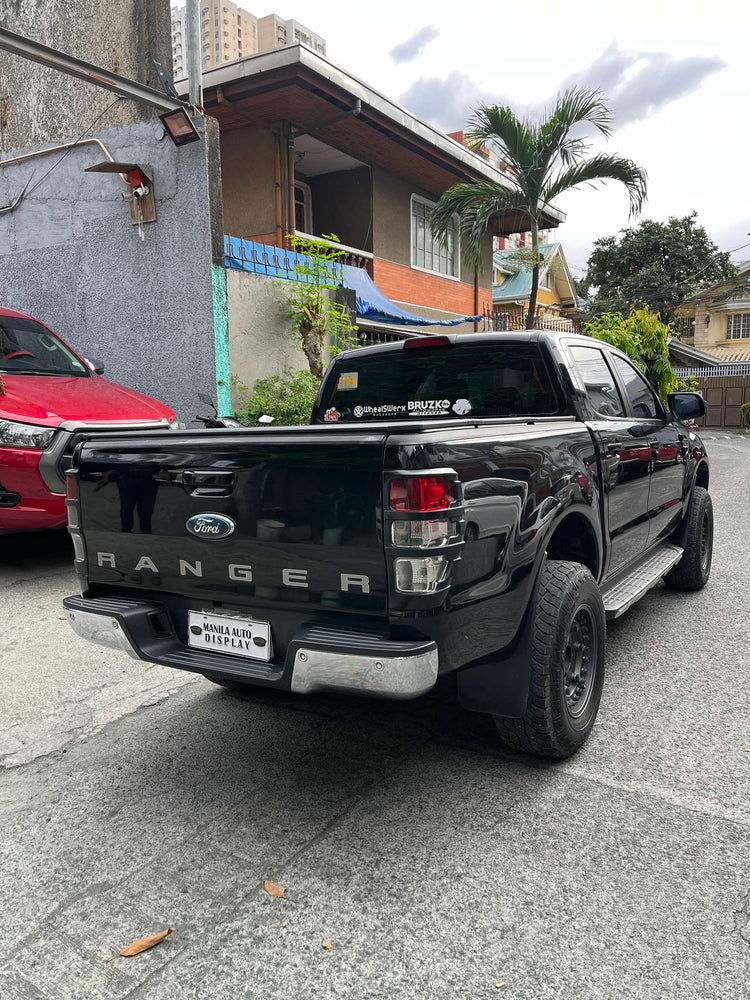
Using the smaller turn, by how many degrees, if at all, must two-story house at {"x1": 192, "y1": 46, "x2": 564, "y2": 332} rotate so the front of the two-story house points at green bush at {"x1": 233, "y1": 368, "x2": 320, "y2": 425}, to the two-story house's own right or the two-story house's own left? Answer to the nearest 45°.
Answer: approximately 45° to the two-story house's own right

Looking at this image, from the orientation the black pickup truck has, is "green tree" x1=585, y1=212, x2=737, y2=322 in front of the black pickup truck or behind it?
in front

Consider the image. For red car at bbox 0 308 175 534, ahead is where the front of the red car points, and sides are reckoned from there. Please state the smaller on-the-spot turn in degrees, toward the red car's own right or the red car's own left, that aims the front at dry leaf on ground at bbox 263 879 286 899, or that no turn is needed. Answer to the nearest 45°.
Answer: approximately 45° to the red car's own right

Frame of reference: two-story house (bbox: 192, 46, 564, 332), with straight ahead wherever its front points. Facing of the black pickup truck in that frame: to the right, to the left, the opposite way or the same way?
to the left

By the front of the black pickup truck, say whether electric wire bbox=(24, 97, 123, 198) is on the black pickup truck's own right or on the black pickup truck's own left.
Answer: on the black pickup truck's own left

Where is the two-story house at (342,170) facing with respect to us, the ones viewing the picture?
facing the viewer and to the right of the viewer

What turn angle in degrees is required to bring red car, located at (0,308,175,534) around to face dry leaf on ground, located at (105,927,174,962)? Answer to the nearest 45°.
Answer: approximately 45° to its right

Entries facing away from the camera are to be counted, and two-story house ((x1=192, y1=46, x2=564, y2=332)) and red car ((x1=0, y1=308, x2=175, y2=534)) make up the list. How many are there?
0

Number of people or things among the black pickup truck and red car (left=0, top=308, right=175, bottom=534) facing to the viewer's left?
0

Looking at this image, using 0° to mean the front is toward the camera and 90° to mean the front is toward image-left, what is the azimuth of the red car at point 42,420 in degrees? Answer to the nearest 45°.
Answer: approximately 315°

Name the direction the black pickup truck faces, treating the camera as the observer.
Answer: facing away from the viewer and to the right of the viewer

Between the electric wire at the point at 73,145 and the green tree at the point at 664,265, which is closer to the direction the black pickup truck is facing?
the green tree

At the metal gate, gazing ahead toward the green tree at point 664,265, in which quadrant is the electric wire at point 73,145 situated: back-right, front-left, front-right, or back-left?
back-left

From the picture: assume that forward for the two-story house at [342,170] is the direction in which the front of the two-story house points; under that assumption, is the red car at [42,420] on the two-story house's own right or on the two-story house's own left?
on the two-story house's own right

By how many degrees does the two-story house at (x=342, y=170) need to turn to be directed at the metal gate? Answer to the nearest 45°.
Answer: approximately 90° to its left

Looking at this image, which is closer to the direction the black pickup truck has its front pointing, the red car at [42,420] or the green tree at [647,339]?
the green tree
